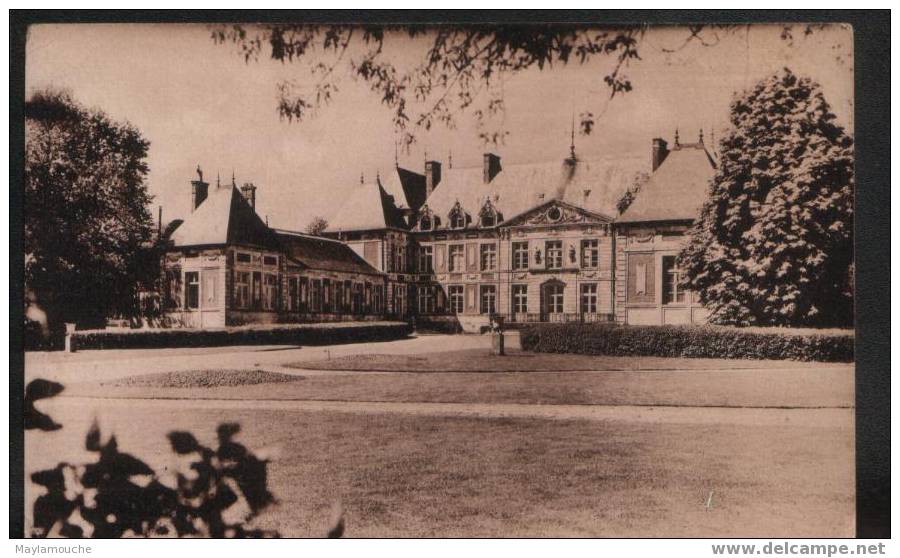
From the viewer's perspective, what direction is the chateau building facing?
toward the camera

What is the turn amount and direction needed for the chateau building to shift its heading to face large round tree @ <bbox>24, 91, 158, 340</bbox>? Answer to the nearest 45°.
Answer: approximately 90° to its right

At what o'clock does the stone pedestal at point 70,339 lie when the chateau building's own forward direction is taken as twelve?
The stone pedestal is roughly at 1 o'clock from the chateau building.

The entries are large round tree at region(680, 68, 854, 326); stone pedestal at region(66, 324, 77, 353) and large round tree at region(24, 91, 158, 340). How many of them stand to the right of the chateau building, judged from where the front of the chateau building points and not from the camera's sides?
2

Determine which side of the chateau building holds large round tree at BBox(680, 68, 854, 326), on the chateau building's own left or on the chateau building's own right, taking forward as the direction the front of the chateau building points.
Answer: on the chateau building's own left

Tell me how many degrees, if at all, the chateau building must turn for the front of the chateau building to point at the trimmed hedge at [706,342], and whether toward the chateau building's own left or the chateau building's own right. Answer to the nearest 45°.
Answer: approximately 90° to the chateau building's own left
